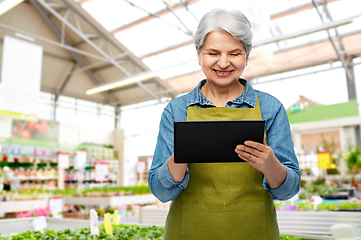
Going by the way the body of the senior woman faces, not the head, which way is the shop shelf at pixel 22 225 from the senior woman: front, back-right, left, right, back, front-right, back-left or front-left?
back-right

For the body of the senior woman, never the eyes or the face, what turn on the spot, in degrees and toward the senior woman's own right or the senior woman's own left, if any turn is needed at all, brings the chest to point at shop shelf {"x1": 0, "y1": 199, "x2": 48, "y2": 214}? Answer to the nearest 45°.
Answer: approximately 135° to the senior woman's own right

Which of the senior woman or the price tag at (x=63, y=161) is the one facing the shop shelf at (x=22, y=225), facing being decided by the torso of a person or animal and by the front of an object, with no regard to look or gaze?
the price tag

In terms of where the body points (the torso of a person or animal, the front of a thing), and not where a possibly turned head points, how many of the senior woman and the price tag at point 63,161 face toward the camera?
2

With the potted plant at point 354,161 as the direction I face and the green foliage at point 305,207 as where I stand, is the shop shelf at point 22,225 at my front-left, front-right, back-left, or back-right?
back-left

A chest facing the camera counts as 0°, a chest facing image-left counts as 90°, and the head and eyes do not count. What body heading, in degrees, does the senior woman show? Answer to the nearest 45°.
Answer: approximately 0°

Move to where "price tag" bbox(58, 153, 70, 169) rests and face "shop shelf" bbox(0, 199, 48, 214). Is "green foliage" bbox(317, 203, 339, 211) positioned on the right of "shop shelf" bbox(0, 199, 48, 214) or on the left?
left

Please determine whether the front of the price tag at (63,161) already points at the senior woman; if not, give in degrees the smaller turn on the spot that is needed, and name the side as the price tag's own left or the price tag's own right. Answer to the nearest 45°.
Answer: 0° — it already faces them

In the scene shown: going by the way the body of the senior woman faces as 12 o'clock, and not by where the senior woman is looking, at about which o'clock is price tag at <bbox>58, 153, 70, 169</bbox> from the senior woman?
The price tag is roughly at 5 o'clock from the senior woman.

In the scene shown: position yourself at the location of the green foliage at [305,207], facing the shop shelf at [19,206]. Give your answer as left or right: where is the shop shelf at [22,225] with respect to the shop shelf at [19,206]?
left
